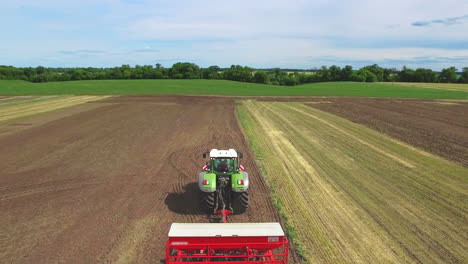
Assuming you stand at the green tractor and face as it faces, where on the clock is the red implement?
The red implement is roughly at 6 o'clock from the green tractor.

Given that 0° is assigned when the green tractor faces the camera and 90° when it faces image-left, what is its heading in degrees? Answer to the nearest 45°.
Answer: approximately 180°
